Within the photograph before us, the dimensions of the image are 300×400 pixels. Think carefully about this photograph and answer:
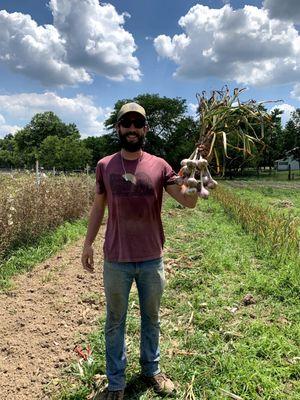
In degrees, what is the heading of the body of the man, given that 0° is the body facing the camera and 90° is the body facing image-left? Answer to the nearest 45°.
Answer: approximately 0°
